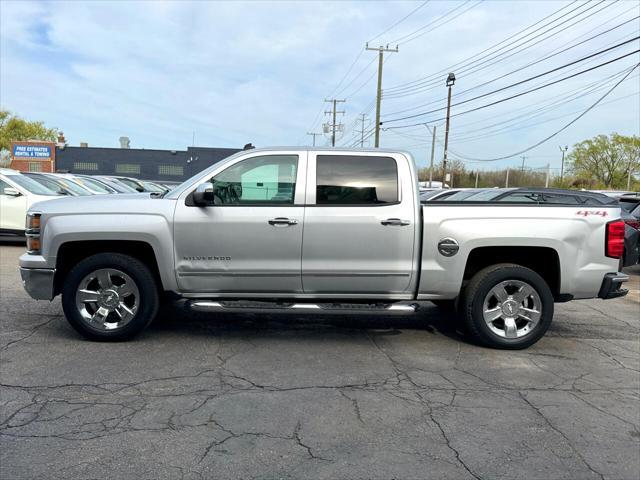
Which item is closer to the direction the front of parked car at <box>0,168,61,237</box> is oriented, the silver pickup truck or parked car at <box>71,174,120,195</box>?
the silver pickup truck

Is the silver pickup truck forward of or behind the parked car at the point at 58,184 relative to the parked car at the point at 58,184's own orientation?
forward

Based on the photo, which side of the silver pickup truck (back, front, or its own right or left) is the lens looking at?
left

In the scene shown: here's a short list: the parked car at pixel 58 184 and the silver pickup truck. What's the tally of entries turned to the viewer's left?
1

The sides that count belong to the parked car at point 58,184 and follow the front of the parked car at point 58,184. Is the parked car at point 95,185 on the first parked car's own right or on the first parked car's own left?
on the first parked car's own left

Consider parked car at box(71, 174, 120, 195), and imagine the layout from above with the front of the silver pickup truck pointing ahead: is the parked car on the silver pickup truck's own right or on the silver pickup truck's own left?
on the silver pickup truck's own right

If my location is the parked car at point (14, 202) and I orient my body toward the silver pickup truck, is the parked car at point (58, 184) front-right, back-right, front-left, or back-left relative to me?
back-left

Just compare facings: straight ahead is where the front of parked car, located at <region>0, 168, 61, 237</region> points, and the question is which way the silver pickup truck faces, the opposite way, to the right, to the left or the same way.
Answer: the opposite way
